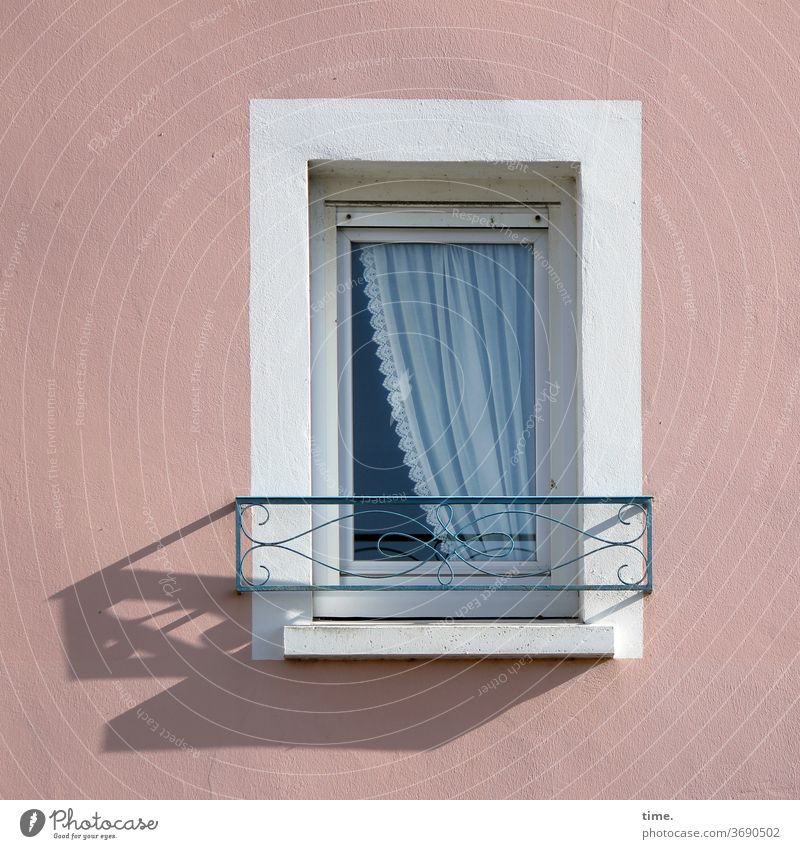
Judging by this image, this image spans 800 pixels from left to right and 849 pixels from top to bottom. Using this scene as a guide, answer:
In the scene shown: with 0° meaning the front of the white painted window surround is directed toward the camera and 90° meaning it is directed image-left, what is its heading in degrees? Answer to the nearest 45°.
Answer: approximately 0°
